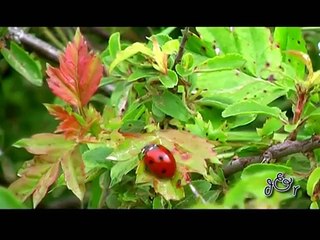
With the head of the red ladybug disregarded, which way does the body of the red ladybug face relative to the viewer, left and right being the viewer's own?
facing away from the viewer and to the left of the viewer
